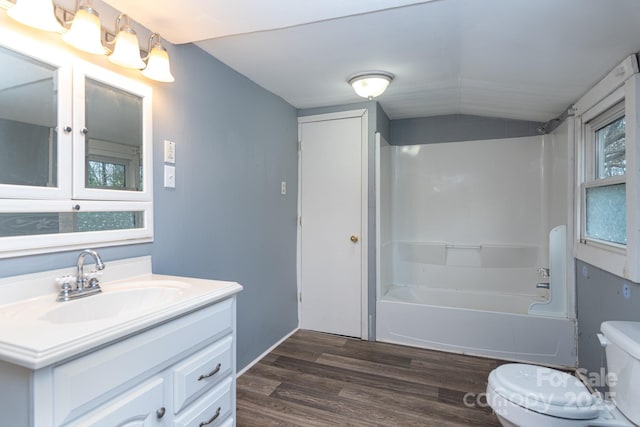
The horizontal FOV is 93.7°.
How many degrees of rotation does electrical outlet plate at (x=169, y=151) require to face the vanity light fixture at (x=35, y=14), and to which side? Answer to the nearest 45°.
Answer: approximately 90° to its right

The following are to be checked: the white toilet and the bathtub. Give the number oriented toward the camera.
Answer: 1

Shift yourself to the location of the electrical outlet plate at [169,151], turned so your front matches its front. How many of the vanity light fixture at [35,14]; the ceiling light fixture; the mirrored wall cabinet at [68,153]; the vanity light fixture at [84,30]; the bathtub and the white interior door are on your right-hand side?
3

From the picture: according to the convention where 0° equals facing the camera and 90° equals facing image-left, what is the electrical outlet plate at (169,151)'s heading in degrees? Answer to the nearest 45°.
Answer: approximately 315°

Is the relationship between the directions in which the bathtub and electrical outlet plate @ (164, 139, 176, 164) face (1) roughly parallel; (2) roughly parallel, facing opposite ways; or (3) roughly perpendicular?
roughly perpendicular

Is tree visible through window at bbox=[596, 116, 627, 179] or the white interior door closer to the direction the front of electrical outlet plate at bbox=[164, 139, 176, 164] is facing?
the tree visible through window

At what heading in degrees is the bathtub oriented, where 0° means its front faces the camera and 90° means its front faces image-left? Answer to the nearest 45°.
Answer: approximately 0°

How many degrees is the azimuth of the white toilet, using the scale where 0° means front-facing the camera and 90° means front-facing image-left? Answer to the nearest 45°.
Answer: approximately 90°

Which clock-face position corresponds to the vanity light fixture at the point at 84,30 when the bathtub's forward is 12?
The vanity light fixture is roughly at 1 o'clock from the bathtub.

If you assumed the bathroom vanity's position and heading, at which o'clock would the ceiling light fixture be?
The ceiling light fixture is roughly at 10 o'clock from the bathroom vanity.
